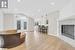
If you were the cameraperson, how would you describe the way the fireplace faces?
facing the viewer and to the left of the viewer
